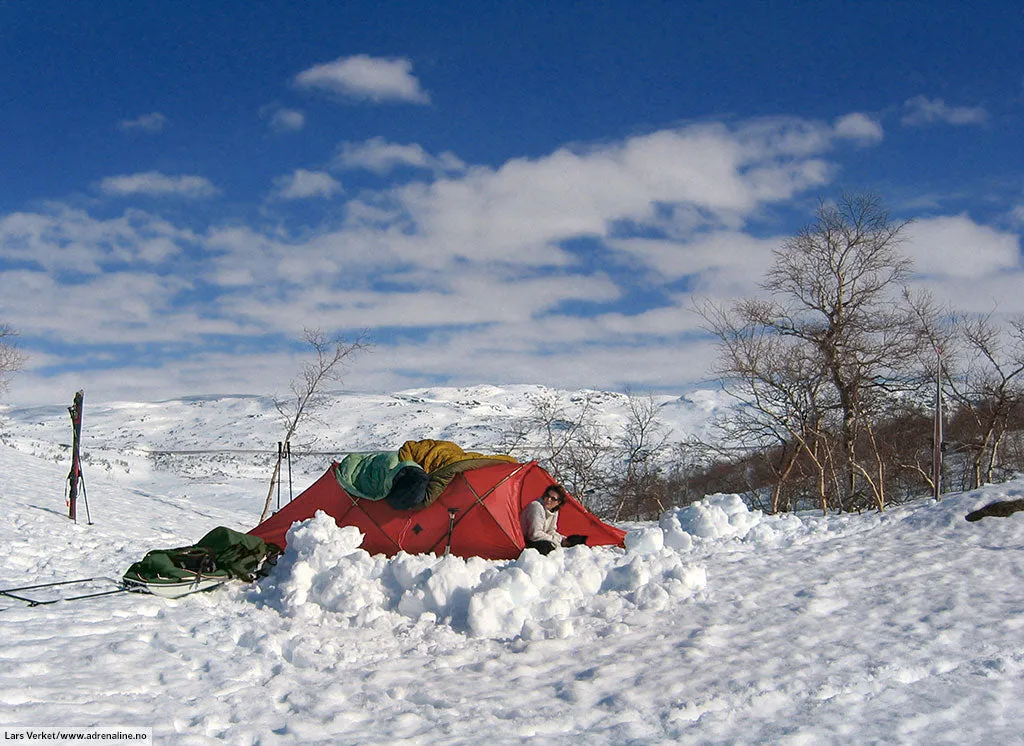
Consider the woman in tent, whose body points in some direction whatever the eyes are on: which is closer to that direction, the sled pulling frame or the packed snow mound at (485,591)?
the packed snow mound

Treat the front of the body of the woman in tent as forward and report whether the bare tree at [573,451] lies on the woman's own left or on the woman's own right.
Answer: on the woman's own left

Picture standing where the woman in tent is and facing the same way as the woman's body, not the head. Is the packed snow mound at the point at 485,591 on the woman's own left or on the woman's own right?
on the woman's own right

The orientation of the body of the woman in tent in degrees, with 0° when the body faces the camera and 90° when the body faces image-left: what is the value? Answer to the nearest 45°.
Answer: approximately 315°

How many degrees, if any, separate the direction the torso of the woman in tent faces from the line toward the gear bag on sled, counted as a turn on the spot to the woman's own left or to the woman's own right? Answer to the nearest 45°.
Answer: approximately 90° to the woman's own right

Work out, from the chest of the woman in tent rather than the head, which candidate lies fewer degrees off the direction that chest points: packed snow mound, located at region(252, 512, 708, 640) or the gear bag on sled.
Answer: the packed snow mound

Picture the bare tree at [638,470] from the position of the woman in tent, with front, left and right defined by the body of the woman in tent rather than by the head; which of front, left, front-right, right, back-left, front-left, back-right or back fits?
back-left

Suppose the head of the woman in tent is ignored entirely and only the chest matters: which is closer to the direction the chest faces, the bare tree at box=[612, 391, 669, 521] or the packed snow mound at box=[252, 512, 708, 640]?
the packed snow mound

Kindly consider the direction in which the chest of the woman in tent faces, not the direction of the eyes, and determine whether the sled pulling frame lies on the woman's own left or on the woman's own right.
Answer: on the woman's own right
